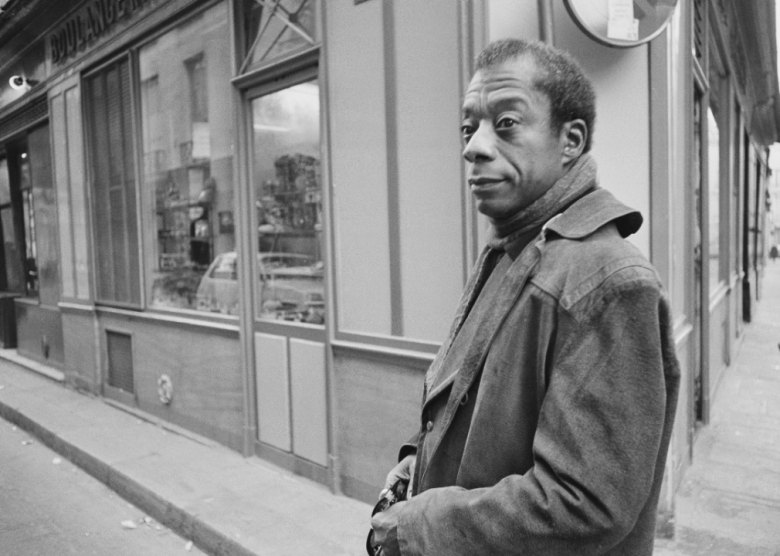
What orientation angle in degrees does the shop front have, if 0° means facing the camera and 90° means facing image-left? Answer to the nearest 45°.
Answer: approximately 45°

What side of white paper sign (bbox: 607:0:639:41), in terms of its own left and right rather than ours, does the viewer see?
front

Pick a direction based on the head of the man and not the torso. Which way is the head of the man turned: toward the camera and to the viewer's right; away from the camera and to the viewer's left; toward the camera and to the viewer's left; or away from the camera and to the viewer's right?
toward the camera and to the viewer's left

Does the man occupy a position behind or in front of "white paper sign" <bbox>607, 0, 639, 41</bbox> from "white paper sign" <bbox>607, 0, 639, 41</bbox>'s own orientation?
in front

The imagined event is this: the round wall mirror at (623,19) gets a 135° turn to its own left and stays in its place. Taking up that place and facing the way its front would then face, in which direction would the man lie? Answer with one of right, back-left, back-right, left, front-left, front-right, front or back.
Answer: back-right

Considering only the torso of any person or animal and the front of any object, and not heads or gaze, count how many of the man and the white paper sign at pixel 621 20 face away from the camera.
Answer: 0
